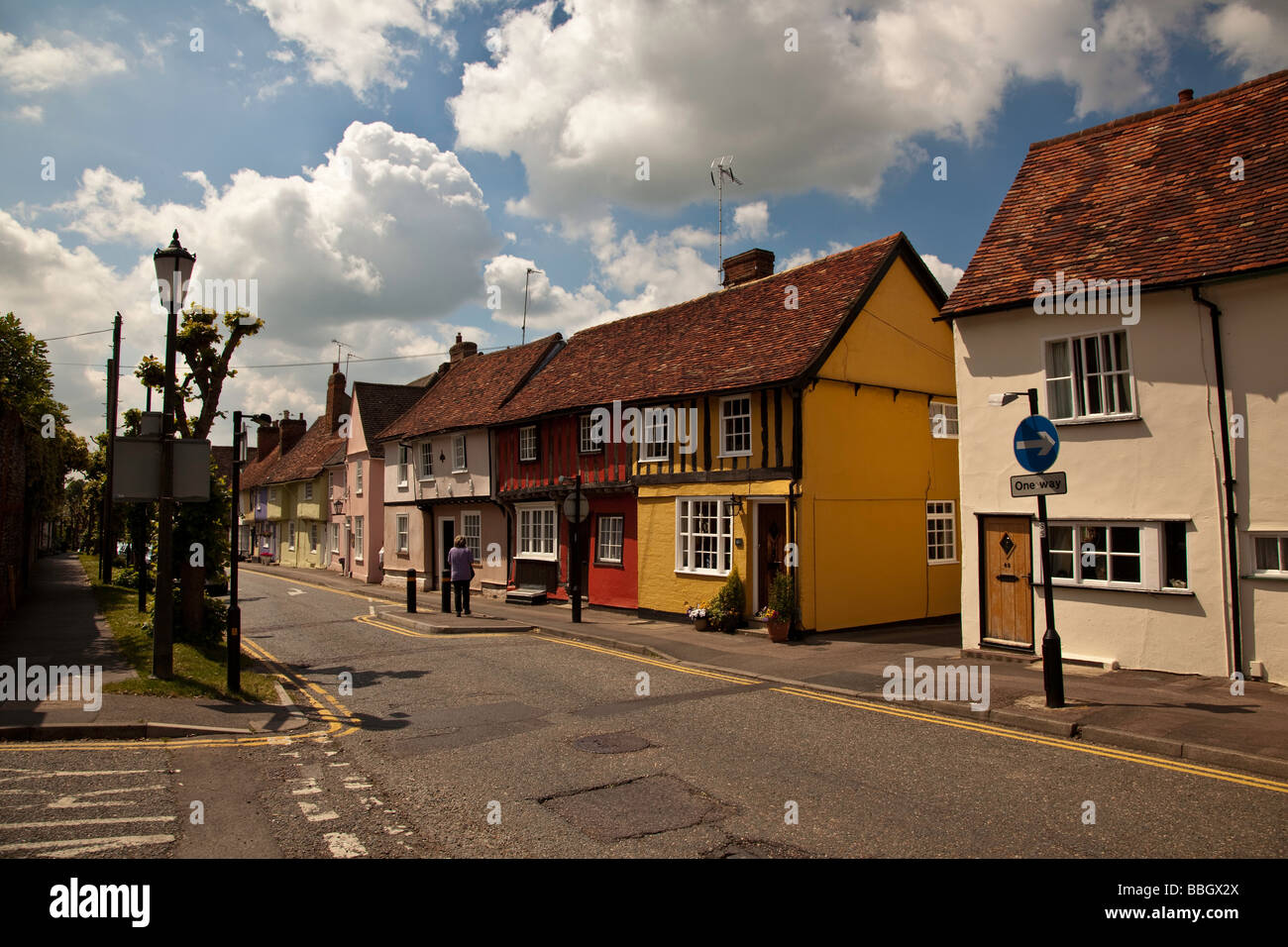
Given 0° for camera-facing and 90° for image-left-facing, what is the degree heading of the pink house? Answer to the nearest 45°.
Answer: approximately 45°

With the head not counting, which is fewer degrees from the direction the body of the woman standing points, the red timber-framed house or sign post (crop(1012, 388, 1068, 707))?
the red timber-framed house

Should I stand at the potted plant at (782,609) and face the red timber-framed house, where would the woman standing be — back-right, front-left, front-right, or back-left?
front-left

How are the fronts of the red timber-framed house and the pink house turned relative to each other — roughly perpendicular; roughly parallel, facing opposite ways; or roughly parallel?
roughly parallel

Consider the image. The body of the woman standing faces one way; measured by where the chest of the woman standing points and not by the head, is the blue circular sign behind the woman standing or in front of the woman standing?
behind

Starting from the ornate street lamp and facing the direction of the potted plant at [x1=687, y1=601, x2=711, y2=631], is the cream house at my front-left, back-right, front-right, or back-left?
front-right

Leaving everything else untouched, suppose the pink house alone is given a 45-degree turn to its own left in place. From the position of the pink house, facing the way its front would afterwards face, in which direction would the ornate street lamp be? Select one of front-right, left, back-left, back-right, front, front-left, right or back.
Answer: front

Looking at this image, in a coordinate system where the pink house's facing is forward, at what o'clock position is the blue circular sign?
The blue circular sign is roughly at 10 o'clock from the pink house.

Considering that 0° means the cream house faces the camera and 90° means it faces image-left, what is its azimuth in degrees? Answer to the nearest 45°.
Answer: approximately 45°

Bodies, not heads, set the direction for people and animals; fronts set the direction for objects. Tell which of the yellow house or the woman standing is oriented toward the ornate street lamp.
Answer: the yellow house

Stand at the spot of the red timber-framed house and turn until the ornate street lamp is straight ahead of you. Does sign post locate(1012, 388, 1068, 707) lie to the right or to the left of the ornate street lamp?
left

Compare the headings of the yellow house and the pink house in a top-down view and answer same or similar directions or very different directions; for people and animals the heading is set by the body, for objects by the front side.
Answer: same or similar directions

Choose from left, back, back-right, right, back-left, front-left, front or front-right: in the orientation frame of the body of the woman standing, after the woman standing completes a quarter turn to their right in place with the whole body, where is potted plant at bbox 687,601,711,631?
front-right

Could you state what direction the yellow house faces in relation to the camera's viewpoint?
facing the viewer and to the left of the viewer

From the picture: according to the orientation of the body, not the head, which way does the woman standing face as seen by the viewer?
away from the camera

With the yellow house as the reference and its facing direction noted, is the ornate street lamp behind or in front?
in front
